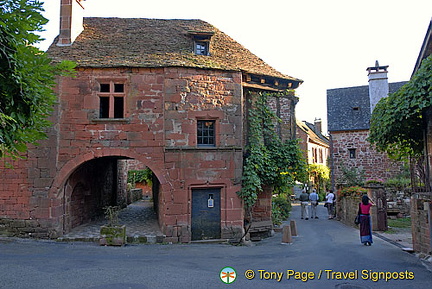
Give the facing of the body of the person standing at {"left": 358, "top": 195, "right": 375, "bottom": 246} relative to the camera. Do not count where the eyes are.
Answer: away from the camera

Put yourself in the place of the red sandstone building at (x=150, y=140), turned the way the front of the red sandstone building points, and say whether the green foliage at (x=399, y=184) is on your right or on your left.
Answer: on your left

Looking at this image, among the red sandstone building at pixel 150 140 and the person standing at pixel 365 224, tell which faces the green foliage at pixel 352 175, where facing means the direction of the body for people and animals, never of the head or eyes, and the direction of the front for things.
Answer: the person standing

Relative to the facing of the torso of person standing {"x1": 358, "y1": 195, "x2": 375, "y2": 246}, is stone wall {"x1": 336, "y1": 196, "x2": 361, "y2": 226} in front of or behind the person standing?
in front

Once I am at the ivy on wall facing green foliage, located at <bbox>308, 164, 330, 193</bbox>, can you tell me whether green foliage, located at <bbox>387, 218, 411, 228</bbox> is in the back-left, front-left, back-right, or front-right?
front-right

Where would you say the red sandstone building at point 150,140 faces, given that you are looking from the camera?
facing the viewer

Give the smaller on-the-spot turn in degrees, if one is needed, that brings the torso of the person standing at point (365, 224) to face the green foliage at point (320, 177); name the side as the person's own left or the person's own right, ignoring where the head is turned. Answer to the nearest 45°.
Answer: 0° — they already face it

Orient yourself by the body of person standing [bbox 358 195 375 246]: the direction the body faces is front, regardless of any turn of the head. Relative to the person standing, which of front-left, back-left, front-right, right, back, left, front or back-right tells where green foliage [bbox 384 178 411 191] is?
front
